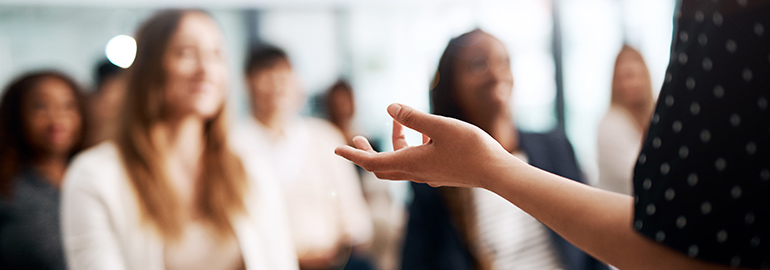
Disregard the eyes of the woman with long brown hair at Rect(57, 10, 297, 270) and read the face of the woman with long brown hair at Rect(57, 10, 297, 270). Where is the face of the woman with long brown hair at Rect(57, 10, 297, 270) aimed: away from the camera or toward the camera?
toward the camera

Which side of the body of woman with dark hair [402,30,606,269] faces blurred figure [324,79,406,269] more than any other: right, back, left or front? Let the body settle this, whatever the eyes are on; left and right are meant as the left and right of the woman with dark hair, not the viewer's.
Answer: back

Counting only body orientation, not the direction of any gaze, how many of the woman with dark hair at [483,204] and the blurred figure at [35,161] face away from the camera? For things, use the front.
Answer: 0

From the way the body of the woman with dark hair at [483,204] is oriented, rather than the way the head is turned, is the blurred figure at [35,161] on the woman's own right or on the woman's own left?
on the woman's own right

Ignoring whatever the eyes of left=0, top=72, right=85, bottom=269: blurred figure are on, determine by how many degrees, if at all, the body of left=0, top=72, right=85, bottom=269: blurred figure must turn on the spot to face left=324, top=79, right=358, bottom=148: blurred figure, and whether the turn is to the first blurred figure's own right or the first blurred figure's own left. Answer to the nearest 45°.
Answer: approximately 90° to the first blurred figure's own left

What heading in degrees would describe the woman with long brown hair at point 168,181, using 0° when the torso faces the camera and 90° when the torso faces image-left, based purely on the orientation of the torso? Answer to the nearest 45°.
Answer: approximately 315°

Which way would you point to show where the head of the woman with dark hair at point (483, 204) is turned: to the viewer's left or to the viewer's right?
to the viewer's right

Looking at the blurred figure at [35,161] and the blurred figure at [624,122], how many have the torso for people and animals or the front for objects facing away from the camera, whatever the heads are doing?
0

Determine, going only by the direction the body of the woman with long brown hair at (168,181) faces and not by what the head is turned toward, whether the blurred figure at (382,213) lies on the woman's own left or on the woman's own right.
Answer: on the woman's own left

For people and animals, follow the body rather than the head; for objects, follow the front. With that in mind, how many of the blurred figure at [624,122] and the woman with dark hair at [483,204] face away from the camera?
0

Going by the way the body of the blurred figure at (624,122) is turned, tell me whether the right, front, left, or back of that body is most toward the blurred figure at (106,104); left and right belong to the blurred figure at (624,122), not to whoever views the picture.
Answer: right

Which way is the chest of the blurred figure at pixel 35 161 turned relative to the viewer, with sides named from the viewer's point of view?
facing the viewer and to the right of the viewer
